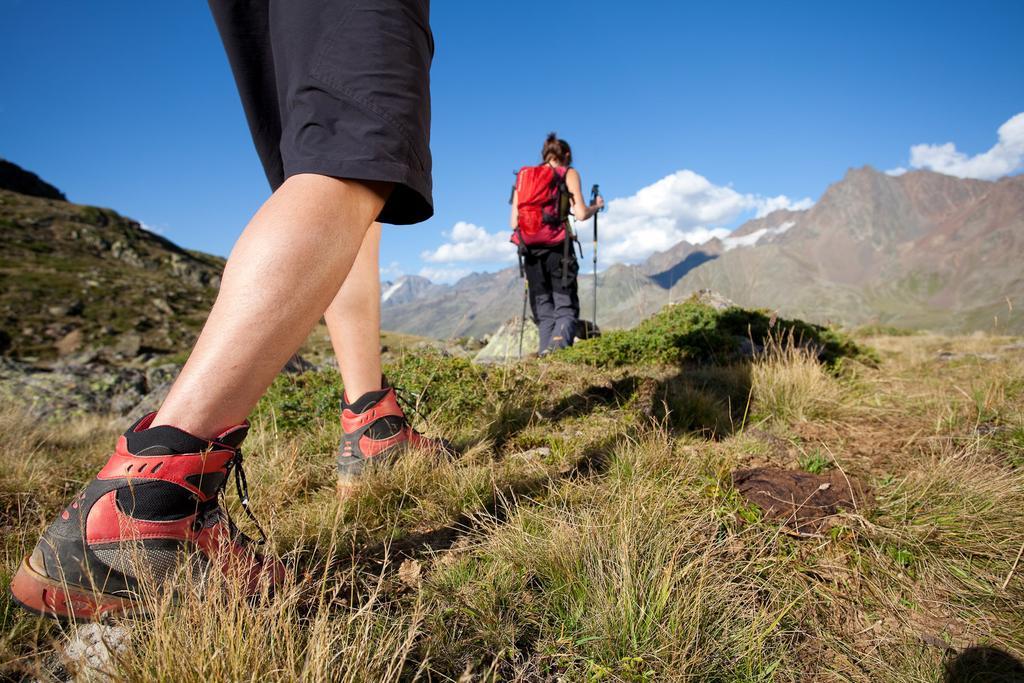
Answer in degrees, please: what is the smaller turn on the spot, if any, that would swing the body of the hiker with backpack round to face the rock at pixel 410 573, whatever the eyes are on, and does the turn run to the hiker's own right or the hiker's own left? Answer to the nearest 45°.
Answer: approximately 135° to the hiker's own right

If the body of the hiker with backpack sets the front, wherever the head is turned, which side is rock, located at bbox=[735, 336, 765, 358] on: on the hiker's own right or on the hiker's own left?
on the hiker's own right

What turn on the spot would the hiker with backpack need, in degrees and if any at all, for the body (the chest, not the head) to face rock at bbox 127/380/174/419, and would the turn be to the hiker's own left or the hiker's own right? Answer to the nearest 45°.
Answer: approximately 135° to the hiker's own left

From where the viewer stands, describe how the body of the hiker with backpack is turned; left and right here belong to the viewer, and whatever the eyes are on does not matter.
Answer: facing away from the viewer and to the right of the viewer

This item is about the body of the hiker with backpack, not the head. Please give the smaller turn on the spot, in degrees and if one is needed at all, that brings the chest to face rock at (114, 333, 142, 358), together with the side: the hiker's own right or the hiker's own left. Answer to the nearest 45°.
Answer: approximately 90° to the hiker's own left

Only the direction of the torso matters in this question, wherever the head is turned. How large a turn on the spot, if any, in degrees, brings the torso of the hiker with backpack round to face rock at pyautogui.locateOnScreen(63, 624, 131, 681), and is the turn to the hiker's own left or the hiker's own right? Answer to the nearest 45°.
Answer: approximately 135° to the hiker's own right

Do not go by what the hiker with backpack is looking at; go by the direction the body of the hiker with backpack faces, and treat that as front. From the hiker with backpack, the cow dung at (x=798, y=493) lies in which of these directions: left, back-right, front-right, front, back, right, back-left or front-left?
back-right

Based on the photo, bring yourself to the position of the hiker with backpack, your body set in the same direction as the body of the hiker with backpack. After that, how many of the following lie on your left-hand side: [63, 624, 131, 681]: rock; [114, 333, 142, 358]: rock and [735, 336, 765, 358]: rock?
1

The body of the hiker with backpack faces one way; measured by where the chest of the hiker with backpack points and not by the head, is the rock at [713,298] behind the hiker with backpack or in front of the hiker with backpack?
in front
